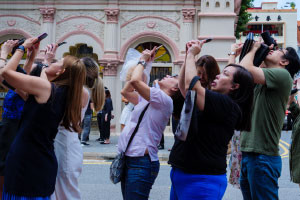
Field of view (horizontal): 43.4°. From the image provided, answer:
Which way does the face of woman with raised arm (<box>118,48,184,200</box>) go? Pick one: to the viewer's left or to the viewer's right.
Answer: to the viewer's left

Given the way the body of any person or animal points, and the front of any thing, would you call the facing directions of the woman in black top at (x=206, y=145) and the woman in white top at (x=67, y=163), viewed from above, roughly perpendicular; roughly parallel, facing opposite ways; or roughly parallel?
roughly parallel

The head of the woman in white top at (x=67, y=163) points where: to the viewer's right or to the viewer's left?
to the viewer's left

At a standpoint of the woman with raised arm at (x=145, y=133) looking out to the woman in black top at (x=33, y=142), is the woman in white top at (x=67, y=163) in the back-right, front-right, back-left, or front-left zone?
front-right
